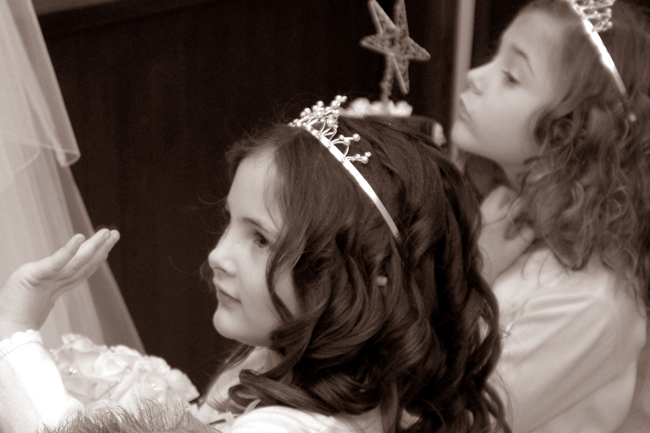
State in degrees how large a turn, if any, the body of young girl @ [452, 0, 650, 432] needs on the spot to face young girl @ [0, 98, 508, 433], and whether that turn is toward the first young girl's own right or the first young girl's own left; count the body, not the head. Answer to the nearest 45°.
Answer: approximately 45° to the first young girl's own left

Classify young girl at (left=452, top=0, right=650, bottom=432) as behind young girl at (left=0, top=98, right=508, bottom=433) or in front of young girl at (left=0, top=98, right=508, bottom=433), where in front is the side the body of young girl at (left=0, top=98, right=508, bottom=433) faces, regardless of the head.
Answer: behind

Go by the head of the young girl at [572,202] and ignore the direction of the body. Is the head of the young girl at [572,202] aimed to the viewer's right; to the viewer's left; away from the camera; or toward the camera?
to the viewer's left

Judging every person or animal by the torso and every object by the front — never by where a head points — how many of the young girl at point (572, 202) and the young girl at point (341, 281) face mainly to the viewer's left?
2

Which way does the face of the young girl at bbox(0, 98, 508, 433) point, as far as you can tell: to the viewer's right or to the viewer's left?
to the viewer's left

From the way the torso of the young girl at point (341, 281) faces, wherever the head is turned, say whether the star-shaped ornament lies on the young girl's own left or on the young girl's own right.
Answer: on the young girl's own right

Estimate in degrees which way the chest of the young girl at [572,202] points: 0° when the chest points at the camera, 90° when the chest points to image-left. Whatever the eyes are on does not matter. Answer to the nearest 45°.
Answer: approximately 90°

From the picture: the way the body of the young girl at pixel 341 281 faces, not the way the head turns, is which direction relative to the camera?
to the viewer's left
